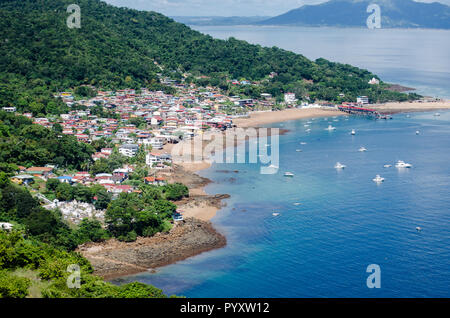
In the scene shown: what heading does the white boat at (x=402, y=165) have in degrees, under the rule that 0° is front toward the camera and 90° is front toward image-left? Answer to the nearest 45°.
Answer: approximately 270°

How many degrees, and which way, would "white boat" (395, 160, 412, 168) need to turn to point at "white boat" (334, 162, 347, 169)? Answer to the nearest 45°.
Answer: approximately 180°

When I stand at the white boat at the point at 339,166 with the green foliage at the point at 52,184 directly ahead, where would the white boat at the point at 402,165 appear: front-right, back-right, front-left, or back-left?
back-left

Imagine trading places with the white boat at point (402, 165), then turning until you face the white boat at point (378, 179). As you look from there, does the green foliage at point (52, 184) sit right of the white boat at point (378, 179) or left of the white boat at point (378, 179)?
right
